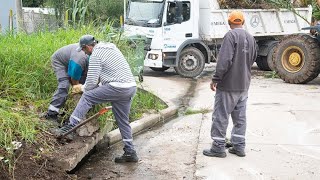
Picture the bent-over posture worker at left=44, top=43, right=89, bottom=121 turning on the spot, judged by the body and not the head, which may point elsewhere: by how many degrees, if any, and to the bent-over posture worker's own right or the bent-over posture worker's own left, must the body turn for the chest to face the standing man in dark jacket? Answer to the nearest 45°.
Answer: approximately 45° to the bent-over posture worker's own right

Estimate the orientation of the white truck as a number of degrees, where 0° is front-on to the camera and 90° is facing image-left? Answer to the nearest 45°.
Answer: approximately 45°

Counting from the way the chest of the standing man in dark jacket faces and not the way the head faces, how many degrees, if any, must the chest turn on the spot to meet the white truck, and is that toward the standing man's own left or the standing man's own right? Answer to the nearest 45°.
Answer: approximately 45° to the standing man's own right

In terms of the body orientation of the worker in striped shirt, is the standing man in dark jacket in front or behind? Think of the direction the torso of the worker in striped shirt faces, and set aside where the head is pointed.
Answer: behind

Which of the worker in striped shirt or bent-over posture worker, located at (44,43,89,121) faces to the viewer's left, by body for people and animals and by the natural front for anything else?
the worker in striped shirt

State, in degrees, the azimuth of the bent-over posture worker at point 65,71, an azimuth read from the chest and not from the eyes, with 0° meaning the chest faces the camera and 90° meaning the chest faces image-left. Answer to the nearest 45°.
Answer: approximately 270°

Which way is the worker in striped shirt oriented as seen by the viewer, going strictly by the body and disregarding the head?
to the viewer's left

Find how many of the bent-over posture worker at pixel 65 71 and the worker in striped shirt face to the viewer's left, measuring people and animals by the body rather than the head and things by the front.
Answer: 1
